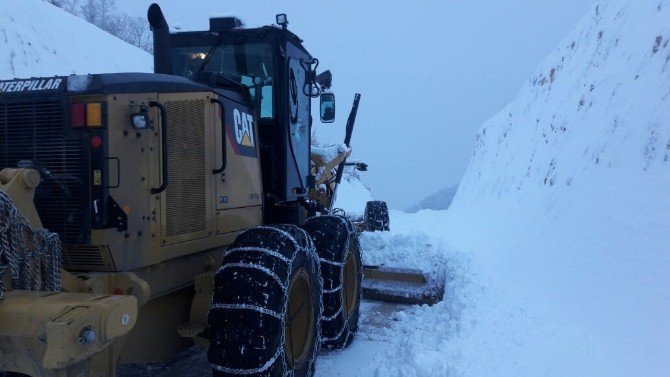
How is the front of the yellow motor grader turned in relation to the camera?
facing away from the viewer and to the right of the viewer
